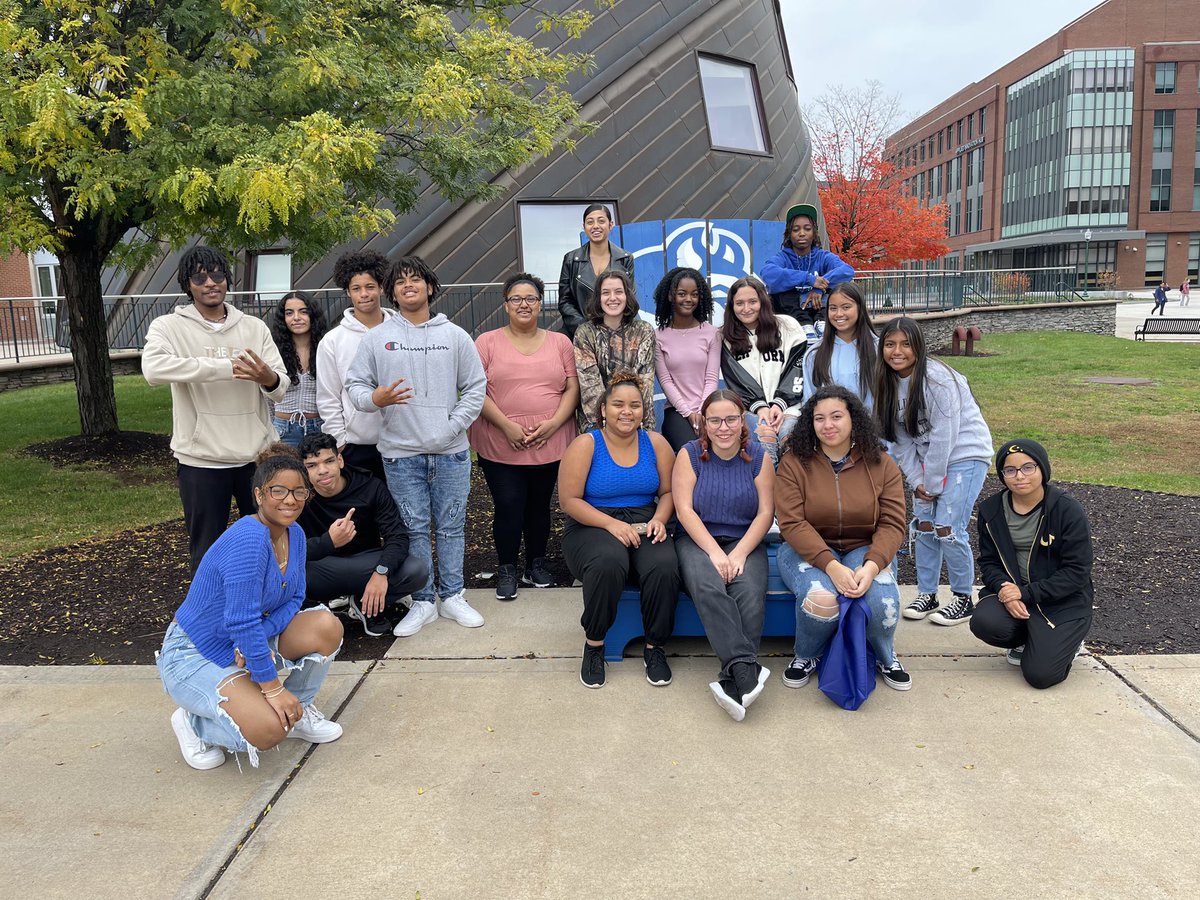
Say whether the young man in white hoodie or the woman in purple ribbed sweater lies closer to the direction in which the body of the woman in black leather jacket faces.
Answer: the woman in purple ribbed sweater

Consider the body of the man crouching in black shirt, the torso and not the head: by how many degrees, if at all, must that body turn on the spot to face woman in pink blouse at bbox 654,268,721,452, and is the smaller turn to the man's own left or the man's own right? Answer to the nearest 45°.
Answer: approximately 90° to the man's own left

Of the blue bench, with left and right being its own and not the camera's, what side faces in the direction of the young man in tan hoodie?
right

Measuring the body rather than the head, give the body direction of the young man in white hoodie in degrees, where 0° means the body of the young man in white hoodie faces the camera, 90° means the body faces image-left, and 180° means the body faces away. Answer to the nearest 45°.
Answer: approximately 315°

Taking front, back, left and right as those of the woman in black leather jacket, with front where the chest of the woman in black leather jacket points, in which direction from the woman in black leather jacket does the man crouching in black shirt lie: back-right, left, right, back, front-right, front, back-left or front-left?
front-right

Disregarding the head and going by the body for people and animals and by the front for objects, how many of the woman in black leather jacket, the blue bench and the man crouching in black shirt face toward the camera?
3

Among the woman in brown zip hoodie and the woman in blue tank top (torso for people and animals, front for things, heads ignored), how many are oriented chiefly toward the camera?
2

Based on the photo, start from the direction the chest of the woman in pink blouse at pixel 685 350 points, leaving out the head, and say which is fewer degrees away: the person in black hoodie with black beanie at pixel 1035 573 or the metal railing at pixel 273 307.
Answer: the person in black hoodie with black beanie

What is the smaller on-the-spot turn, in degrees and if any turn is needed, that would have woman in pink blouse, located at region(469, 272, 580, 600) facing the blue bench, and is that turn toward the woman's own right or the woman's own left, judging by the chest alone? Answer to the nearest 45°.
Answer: approximately 45° to the woman's own left
